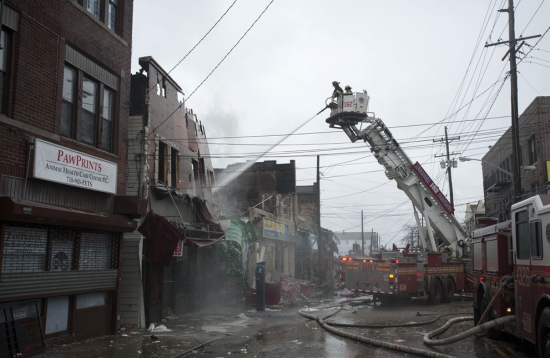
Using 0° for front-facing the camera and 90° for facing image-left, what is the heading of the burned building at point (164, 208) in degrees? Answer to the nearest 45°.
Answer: approximately 315°

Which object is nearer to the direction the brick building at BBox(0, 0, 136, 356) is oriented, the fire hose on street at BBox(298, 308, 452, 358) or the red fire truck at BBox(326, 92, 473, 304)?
the fire hose on street

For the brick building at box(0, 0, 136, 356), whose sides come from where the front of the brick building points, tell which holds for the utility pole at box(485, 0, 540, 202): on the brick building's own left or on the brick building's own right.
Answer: on the brick building's own left

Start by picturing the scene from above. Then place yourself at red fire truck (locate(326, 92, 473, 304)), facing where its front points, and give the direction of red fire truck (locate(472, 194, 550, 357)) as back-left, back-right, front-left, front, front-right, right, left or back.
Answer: back-right

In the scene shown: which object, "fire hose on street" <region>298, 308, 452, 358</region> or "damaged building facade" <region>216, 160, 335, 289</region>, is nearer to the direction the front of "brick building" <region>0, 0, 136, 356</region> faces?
the fire hose on street

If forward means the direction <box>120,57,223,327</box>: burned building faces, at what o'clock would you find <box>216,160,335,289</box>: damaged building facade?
The damaged building facade is roughly at 8 o'clock from the burned building.

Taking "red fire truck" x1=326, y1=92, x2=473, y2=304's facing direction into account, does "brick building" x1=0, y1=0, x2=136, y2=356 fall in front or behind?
behind
